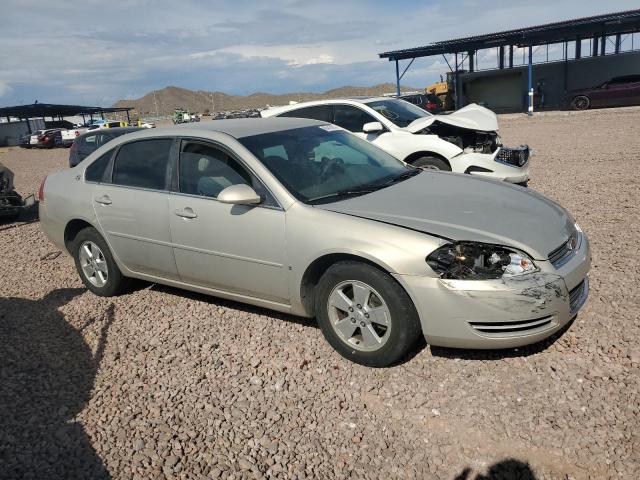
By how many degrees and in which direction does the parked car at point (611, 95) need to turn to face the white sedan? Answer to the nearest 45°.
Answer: approximately 90° to its left

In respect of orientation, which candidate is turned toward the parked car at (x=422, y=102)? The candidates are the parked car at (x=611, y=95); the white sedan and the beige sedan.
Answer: the parked car at (x=611, y=95)

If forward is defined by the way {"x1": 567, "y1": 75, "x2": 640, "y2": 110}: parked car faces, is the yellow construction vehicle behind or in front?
in front

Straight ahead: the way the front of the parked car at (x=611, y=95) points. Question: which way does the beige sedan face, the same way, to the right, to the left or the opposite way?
the opposite way

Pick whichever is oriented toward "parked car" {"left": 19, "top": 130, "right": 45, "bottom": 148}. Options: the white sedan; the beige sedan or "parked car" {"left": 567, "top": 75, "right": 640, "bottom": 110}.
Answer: "parked car" {"left": 567, "top": 75, "right": 640, "bottom": 110}

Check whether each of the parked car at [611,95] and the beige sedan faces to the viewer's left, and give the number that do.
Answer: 1

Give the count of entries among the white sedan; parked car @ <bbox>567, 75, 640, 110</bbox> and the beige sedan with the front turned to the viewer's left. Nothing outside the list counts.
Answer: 1

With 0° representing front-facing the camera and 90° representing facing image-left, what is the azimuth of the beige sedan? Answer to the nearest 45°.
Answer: approximately 315°

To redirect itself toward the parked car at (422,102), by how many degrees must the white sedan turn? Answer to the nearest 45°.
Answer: approximately 135° to its left

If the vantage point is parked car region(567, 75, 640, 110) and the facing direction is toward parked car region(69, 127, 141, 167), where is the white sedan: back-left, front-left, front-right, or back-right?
front-left

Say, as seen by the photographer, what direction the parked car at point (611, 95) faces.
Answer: facing to the left of the viewer

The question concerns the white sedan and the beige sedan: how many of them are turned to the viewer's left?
0

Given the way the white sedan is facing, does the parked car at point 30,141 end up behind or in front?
behind

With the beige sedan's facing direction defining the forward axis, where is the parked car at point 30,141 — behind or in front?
behind

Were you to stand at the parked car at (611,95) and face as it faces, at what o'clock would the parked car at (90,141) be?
the parked car at (90,141) is roughly at 10 o'clock from the parked car at (611,95).
